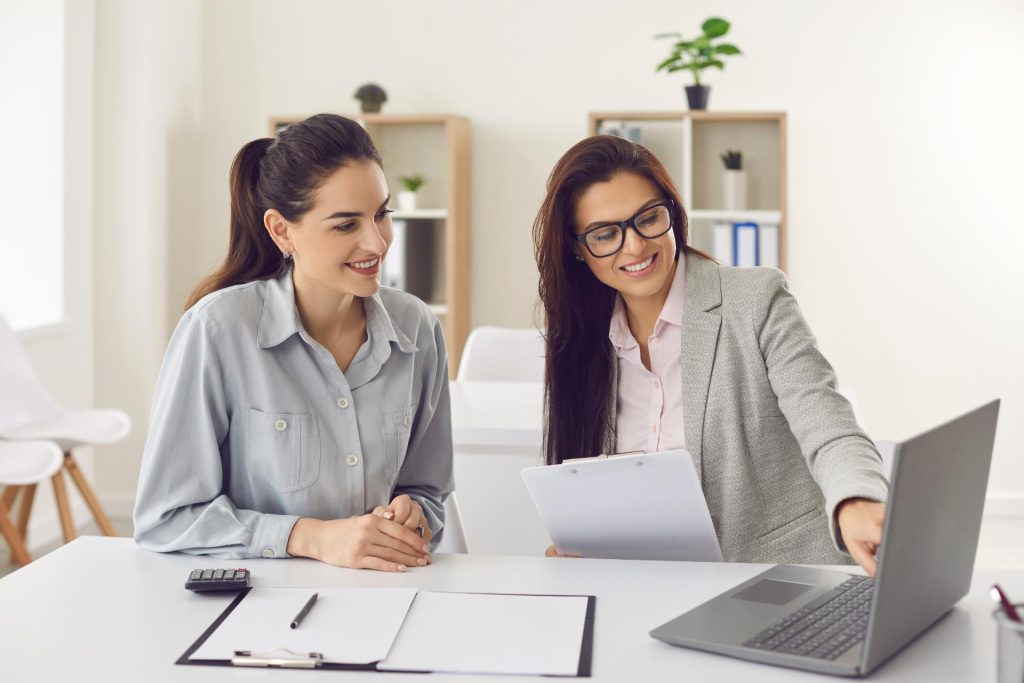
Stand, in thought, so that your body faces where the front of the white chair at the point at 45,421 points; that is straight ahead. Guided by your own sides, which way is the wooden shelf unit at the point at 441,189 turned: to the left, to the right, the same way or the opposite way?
to the right

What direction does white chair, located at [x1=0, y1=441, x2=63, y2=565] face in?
to the viewer's right

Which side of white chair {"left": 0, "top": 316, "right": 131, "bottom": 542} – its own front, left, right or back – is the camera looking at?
right

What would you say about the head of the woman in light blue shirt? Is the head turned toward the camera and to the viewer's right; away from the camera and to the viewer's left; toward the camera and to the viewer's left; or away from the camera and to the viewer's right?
toward the camera and to the viewer's right

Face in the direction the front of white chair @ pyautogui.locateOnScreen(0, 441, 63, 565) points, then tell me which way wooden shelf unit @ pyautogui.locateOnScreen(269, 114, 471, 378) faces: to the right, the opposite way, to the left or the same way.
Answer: to the right

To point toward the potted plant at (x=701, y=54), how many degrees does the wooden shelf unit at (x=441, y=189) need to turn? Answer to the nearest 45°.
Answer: approximately 45° to its left
